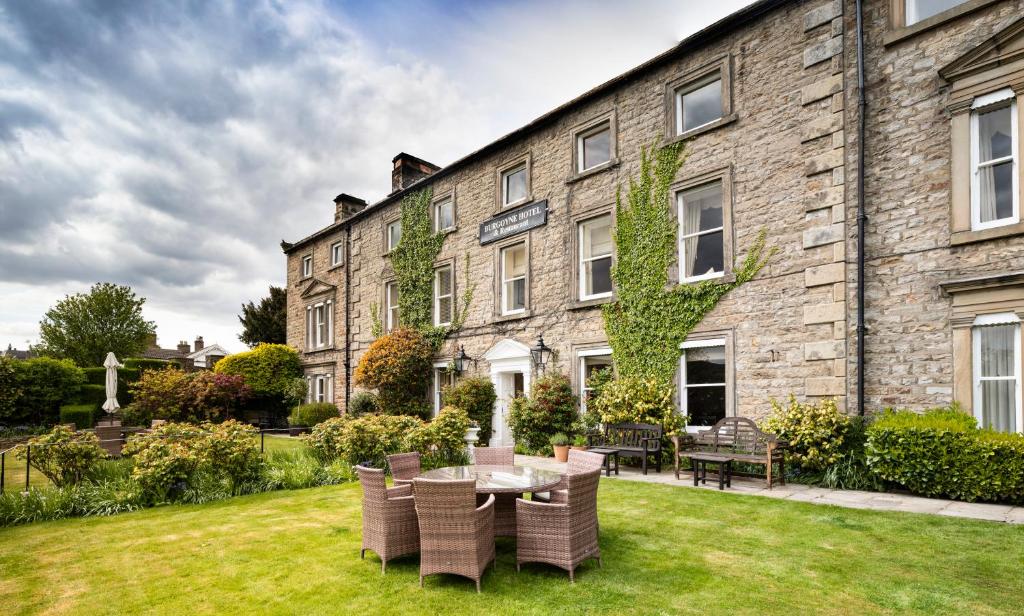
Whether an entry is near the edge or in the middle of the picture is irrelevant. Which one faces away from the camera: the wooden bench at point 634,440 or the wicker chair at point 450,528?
the wicker chair

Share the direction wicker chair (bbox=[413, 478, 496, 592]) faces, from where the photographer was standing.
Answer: facing away from the viewer

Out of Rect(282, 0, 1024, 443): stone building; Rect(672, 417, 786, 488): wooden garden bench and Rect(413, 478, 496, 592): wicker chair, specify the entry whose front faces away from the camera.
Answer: the wicker chair

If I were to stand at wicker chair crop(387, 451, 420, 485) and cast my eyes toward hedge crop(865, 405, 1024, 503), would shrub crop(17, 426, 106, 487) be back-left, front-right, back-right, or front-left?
back-left

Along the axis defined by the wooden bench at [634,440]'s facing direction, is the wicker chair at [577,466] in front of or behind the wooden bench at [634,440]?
in front

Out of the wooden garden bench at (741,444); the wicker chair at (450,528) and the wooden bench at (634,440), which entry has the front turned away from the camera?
the wicker chair

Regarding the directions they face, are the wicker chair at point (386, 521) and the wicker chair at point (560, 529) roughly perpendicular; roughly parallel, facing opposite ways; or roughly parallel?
roughly perpendicular

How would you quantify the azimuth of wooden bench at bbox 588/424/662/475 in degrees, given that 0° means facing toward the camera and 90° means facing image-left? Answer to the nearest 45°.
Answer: approximately 45°

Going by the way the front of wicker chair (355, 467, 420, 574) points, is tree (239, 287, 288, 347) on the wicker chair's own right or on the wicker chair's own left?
on the wicker chair's own left

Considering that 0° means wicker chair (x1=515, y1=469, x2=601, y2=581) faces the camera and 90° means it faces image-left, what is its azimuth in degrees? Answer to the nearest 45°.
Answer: approximately 135°

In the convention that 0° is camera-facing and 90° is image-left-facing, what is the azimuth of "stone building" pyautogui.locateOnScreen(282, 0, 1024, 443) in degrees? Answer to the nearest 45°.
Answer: approximately 45°

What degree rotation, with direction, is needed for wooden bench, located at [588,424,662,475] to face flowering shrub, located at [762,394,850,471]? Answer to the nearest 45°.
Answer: approximately 90° to its left

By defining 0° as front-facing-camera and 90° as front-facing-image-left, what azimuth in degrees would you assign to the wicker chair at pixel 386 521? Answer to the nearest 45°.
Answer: approximately 225°
